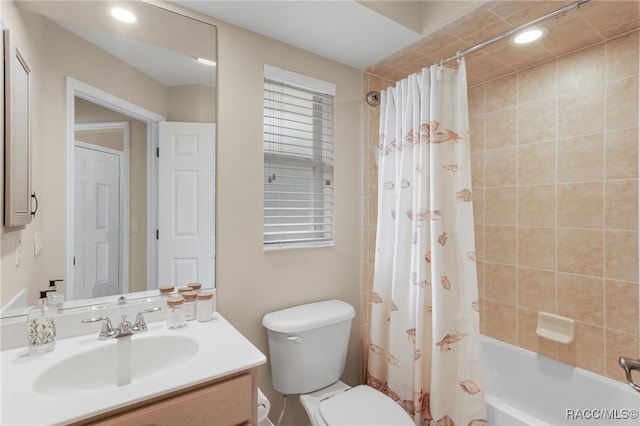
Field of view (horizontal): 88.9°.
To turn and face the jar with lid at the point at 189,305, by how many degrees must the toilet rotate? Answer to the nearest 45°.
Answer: approximately 90° to its right

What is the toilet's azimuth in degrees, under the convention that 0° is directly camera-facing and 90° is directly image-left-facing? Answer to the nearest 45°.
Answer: approximately 315°

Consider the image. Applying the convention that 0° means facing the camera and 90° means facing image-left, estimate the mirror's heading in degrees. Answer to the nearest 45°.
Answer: approximately 315°

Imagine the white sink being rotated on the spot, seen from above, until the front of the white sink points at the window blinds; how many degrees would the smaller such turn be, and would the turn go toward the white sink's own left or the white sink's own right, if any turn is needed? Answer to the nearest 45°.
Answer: approximately 45° to the white sink's own left

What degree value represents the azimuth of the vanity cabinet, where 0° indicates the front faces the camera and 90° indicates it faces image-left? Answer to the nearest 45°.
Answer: approximately 315°

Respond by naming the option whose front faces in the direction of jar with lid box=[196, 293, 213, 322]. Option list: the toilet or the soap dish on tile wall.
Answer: the soap dish on tile wall

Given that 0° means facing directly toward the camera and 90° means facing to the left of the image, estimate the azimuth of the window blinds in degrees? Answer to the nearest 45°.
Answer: approximately 315°

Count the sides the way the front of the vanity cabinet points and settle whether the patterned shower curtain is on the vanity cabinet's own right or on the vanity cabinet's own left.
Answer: on the vanity cabinet's own left
